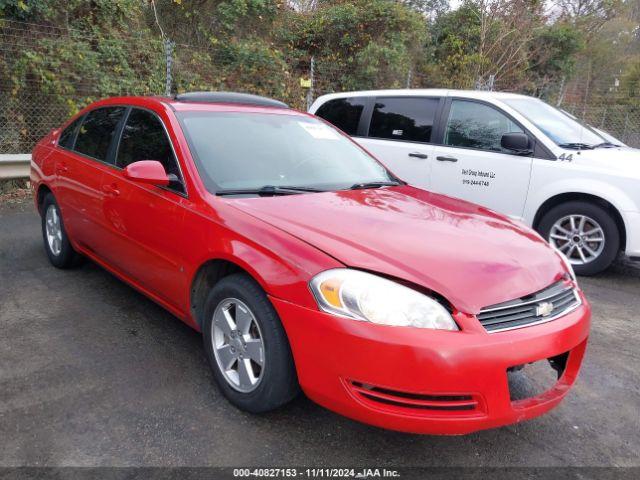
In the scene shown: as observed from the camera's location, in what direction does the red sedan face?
facing the viewer and to the right of the viewer

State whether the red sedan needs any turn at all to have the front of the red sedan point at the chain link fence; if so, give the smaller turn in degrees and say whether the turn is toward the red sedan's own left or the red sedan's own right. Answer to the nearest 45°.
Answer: approximately 180°

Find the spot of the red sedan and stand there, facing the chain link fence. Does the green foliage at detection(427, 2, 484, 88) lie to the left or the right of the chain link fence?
right

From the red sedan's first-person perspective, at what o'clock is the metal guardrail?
The metal guardrail is roughly at 6 o'clock from the red sedan.

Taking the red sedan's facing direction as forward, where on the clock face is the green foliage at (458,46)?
The green foliage is roughly at 8 o'clock from the red sedan.

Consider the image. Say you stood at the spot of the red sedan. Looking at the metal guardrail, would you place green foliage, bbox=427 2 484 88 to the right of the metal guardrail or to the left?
right

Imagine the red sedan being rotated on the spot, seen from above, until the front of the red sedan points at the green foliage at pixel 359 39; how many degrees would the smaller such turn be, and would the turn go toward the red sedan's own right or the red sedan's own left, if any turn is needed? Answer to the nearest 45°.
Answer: approximately 135° to the red sedan's own left
